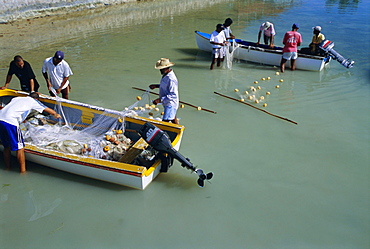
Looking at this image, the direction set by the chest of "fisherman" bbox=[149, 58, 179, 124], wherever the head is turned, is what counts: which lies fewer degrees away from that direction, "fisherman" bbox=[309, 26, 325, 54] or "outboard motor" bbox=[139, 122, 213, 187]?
the outboard motor

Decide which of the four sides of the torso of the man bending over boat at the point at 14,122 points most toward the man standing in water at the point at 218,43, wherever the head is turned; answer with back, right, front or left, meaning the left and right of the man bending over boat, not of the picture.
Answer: front

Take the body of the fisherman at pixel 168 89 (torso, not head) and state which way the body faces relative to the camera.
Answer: to the viewer's left

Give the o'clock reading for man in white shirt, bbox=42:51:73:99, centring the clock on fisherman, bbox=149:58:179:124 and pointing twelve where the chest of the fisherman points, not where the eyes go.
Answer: The man in white shirt is roughly at 1 o'clock from the fisherman.

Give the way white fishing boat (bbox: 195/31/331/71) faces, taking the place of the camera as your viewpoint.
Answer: facing away from the viewer and to the left of the viewer

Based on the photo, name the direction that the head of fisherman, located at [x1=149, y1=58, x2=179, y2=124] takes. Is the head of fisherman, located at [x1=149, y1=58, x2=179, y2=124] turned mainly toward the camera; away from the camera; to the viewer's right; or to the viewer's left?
to the viewer's left

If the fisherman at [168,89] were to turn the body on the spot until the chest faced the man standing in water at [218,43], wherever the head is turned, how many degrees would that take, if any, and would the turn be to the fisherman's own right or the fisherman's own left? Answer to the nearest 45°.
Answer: approximately 90° to the fisherman's own right

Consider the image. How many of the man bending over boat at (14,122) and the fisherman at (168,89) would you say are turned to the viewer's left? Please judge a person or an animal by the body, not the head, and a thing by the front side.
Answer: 1

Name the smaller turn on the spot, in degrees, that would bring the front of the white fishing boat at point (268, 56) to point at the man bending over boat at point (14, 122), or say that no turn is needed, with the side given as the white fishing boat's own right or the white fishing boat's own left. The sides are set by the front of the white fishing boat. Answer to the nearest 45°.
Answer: approximately 90° to the white fishing boat's own left

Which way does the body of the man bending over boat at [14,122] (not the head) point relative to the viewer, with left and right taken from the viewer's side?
facing away from the viewer and to the right of the viewer
